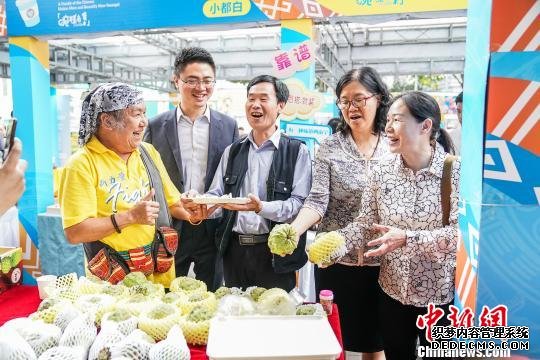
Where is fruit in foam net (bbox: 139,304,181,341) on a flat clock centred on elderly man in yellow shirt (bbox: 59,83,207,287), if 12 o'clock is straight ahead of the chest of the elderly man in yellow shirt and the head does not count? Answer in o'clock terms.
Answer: The fruit in foam net is roughly at 1 o'clock from the elderly man in yellow shirt.

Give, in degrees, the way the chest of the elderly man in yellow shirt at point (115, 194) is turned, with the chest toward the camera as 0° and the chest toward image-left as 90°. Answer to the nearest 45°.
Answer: approximately 315°

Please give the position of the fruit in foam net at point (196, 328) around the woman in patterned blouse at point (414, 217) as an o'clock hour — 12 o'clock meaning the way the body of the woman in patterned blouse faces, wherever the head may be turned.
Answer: The fruit in foam net is roughly at 12 o'clock from the woman in patterned blouse.
